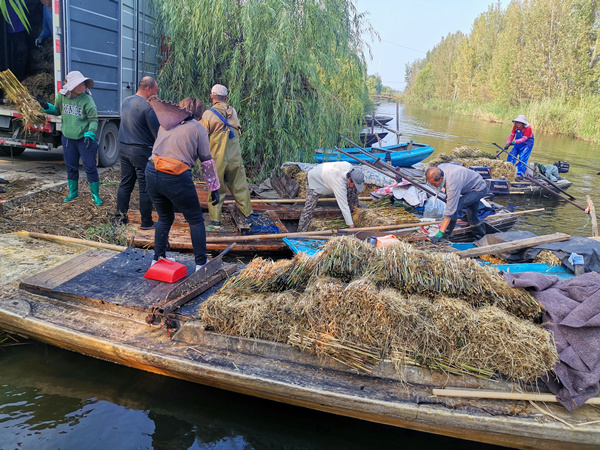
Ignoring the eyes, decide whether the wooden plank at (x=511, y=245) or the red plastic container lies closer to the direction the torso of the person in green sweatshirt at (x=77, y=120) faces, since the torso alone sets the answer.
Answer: the red plastic container

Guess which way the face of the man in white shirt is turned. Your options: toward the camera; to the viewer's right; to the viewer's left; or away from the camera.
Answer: to the viewer's right

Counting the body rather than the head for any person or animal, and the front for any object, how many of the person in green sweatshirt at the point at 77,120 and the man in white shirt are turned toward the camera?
1

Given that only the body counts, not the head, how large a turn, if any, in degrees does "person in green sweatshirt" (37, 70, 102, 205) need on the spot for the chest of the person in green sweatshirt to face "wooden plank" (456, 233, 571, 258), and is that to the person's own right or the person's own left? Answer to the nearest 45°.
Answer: approximately 45° to the person's own left

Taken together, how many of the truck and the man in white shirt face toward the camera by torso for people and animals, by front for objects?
0

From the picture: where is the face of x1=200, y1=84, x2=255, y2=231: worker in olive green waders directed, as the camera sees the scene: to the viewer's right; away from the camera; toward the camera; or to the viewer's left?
away from the camera

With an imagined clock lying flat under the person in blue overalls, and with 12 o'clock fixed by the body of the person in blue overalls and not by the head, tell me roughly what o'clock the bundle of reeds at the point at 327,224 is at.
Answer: The bundle of reeds is roughly at 11 o'clock from the person in blue overalls.

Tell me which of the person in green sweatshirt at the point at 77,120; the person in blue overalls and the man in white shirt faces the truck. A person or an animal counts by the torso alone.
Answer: the person in blue overalls

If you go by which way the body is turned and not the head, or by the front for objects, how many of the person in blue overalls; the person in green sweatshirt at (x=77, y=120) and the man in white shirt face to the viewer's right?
1

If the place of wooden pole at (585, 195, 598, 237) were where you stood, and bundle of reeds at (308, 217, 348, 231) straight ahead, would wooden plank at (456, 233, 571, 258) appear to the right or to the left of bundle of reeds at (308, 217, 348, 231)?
left

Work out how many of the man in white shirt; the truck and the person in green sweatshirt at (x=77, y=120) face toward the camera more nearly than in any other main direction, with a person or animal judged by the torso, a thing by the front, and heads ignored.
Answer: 1

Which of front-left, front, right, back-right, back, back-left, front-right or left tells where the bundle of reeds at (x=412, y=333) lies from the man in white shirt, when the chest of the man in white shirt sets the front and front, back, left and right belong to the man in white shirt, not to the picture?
right

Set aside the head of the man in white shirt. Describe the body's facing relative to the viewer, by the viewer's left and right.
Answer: facing to the right of the viewer

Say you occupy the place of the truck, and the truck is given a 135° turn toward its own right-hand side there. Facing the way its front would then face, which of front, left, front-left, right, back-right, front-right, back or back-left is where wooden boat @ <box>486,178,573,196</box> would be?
left

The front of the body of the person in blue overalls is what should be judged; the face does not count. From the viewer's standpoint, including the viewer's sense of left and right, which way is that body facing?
facing the viewer and to the left of the viewer
